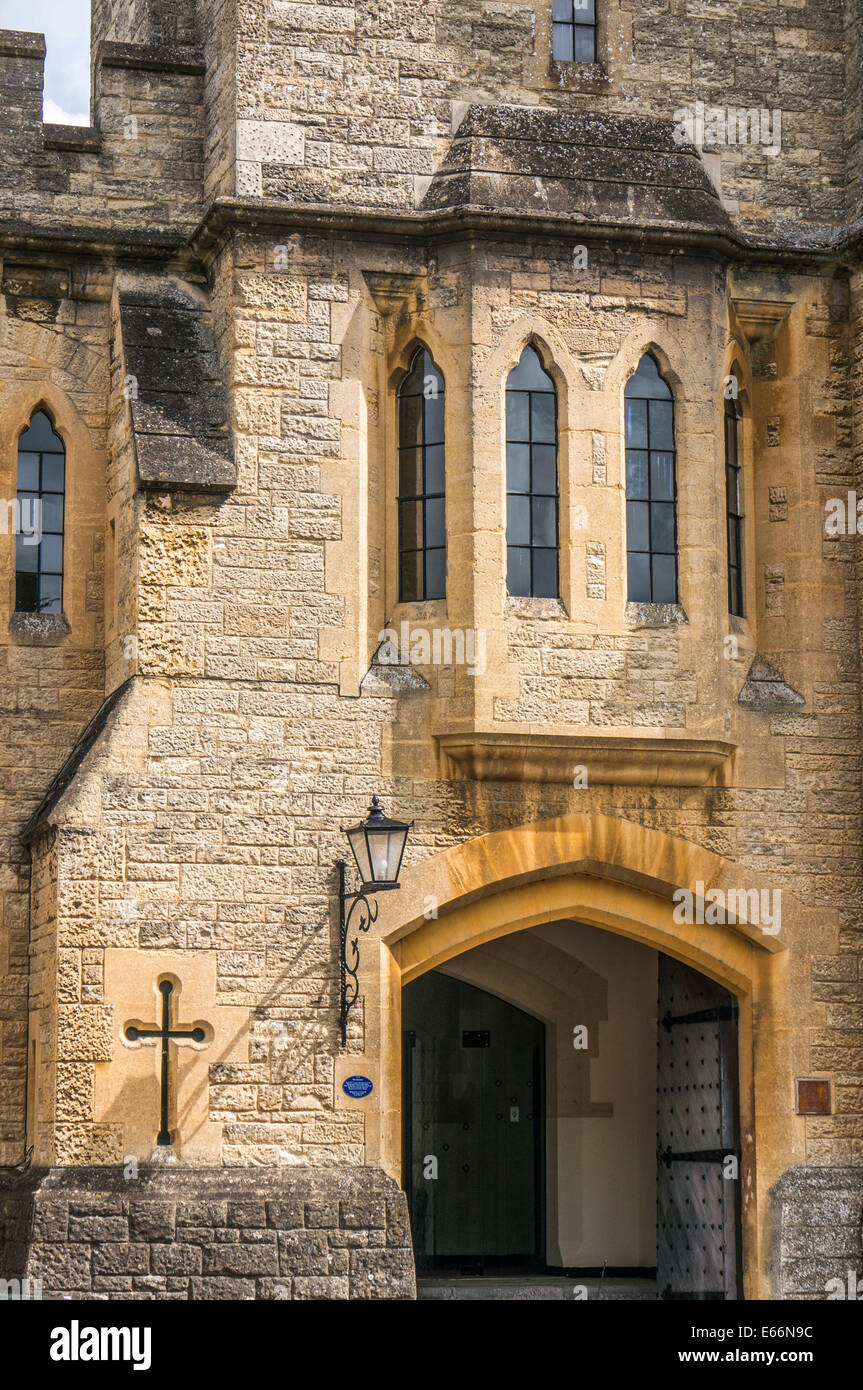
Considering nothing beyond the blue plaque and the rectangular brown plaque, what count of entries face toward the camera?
2

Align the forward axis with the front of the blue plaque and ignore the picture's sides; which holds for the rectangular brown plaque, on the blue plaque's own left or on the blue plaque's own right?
on the blue plaque's own left

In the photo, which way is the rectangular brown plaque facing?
toward the camera

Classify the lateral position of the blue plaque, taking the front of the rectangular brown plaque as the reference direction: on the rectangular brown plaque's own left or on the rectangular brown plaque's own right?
on the rectangular brown plaque's own right

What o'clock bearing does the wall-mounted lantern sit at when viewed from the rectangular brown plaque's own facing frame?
The wall-mounted lantern is roughly at 2 o'clock from the rectangular brown plaque.
